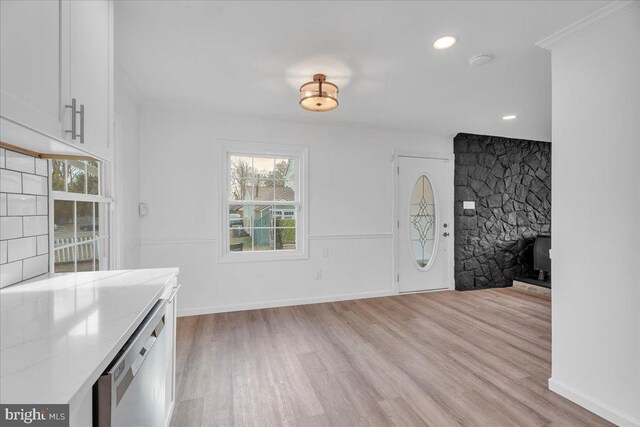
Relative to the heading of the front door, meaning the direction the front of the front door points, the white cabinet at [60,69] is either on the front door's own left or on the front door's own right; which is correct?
on the front door's own right

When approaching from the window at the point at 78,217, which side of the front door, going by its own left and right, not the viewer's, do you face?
right

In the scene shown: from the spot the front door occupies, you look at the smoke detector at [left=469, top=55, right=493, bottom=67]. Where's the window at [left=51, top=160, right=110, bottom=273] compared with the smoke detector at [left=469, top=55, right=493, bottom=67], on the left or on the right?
right

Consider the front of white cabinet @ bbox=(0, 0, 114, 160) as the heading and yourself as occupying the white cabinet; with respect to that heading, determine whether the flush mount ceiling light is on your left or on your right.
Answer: on your left

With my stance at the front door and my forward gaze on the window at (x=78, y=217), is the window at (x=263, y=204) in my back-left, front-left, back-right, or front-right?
front-right

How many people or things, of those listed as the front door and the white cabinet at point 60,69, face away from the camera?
0

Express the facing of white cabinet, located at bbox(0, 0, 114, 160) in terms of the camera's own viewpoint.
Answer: facing the viewer and to the right of the viewer

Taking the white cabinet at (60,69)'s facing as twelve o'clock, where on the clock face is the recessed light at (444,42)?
The recessed light is roughly at 11 o'clock from the white cabinet.

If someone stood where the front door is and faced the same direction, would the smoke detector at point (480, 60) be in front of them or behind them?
in front

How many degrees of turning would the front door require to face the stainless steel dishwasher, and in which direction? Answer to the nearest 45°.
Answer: approximately 45° to its right

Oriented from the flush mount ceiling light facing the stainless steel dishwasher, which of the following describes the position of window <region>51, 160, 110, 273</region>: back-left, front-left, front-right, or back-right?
front-right

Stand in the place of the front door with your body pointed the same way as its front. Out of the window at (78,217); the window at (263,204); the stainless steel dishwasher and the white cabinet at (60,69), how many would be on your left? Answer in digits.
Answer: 0

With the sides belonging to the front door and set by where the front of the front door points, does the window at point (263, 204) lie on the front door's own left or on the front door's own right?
on the front door's own right

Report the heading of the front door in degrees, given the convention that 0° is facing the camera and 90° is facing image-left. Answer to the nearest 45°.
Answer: approximately 315°
